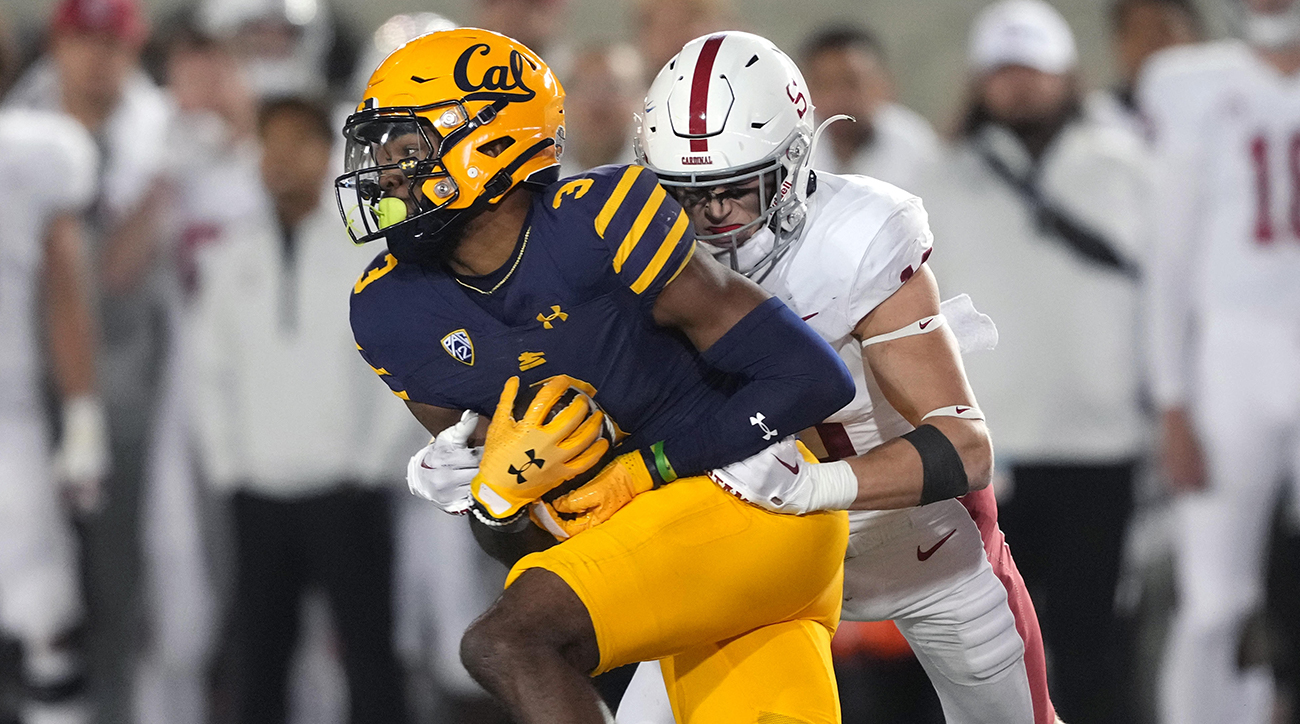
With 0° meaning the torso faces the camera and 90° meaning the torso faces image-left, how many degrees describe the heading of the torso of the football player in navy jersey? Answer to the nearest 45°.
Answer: approximately 45°

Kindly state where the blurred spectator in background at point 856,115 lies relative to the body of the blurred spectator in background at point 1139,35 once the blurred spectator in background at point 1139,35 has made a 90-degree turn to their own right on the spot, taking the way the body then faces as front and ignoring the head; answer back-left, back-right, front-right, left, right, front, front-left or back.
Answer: front-left

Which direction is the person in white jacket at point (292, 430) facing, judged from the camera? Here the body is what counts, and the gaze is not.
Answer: toward the camera

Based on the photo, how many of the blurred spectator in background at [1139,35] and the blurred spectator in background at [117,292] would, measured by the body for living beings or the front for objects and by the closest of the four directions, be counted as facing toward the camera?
2

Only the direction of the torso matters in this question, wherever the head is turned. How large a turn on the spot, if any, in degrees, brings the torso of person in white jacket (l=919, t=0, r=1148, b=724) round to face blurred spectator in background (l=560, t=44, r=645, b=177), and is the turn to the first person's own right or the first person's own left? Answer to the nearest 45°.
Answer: approximately 90° to the first person's own right

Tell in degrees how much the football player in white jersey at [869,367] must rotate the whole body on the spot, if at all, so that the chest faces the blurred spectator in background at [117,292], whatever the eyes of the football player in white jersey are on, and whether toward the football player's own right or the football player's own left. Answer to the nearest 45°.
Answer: approximately 90° to the football player's own right

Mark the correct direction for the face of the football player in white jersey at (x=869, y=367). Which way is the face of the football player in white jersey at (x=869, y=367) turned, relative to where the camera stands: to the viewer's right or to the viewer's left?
to the viewer's left

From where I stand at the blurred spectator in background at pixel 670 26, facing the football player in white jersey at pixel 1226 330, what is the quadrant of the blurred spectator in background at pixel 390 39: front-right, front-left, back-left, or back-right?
back-right

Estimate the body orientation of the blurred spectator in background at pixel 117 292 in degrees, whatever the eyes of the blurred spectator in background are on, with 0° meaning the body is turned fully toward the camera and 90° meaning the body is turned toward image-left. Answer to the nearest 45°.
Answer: approximately 0°

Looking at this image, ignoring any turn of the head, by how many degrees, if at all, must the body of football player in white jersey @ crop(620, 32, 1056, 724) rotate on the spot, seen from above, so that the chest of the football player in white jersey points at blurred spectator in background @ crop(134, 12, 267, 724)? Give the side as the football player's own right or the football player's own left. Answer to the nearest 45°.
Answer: approximately 90° to the football player's own right

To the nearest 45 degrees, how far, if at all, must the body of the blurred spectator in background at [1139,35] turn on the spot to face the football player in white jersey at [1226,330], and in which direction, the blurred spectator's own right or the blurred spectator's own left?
0° — they already face them
